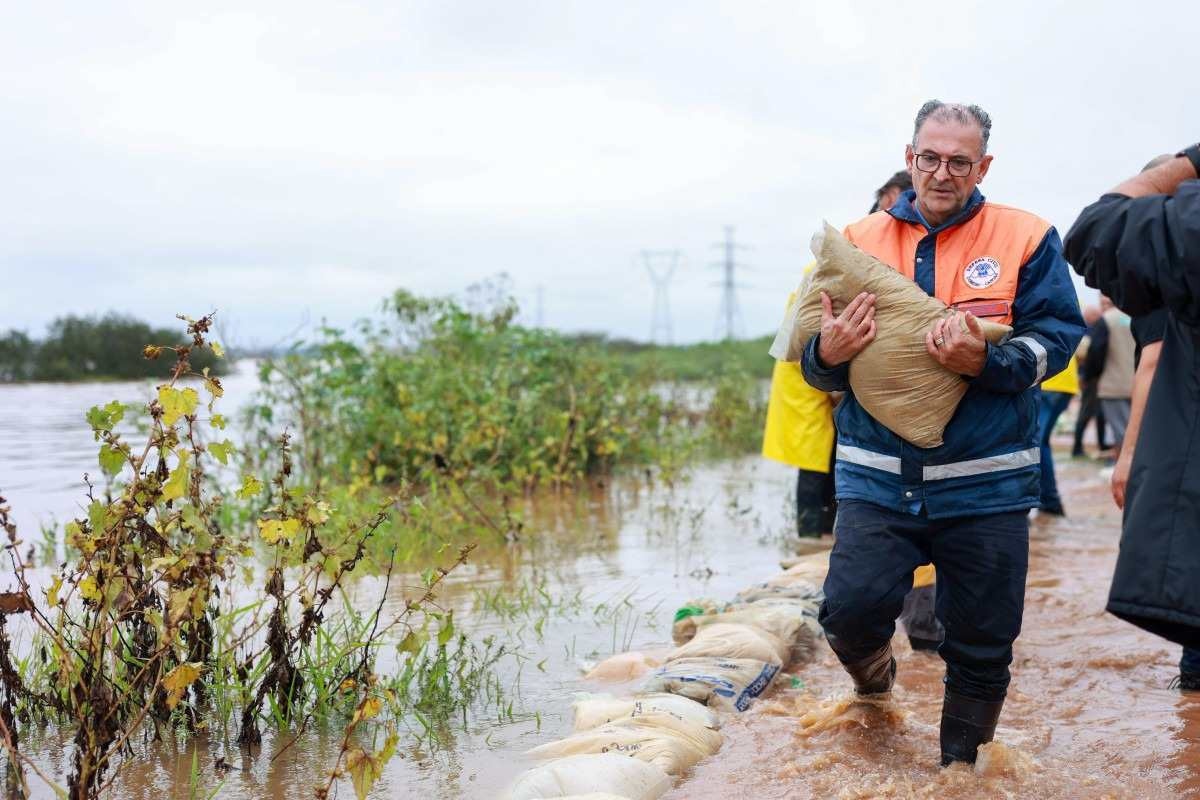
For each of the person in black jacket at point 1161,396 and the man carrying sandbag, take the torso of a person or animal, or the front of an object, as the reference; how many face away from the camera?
1

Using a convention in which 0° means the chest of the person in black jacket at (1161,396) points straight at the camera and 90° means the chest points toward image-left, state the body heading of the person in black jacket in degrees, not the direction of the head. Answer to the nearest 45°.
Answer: approximately 180°

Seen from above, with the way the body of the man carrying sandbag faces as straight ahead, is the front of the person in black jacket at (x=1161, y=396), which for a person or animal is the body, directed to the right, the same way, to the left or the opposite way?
the opposite way

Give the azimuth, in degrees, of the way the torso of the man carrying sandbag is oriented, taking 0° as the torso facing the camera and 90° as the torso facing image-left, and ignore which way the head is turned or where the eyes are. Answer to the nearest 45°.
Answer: approximately 0°

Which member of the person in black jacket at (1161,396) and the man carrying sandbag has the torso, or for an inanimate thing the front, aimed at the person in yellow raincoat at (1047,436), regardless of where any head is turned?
the person in black jacket

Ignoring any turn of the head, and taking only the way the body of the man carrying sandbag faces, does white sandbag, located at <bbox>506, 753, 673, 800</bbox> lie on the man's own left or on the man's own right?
on the man's own right

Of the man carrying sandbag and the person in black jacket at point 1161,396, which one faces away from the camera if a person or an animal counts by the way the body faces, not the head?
the person in black jacket
